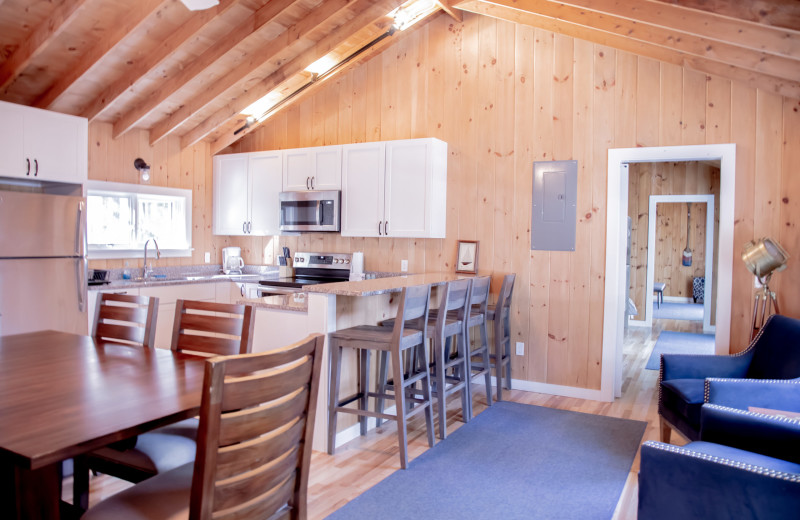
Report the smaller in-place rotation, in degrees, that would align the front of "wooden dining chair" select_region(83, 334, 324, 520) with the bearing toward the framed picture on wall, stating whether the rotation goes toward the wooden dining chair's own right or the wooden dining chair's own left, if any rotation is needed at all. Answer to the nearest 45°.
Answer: approximately 90° to the wooden dining chair's own right

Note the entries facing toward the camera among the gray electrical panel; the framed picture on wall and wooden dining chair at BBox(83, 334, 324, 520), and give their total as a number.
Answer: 2

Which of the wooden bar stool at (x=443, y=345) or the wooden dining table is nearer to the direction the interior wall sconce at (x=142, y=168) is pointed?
the wooden bar stool

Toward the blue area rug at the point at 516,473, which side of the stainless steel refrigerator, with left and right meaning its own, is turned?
front

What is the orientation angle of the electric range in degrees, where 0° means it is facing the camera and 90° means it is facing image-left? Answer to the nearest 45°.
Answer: approximately 45°

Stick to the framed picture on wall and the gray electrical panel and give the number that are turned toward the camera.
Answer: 2

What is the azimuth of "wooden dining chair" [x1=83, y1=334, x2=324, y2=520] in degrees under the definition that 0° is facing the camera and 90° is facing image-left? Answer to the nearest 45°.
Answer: approximately 135°

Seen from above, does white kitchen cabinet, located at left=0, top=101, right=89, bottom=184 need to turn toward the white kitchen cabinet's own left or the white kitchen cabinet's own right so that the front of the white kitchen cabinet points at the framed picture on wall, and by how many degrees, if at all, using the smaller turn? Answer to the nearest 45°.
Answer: approximately 45° to the white kitchen cabinet's own left

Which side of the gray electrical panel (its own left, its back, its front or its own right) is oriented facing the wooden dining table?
front

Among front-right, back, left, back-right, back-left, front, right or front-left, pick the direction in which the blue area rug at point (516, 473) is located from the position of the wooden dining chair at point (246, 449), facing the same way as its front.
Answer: right

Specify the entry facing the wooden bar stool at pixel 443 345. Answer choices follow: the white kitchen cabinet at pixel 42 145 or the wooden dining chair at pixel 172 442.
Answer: the white kitchen cabinet

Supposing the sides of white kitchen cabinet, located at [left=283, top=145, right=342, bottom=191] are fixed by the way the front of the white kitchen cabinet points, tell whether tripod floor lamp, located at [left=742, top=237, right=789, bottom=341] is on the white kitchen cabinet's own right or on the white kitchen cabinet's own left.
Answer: on the white kitchen cabinet's own left
